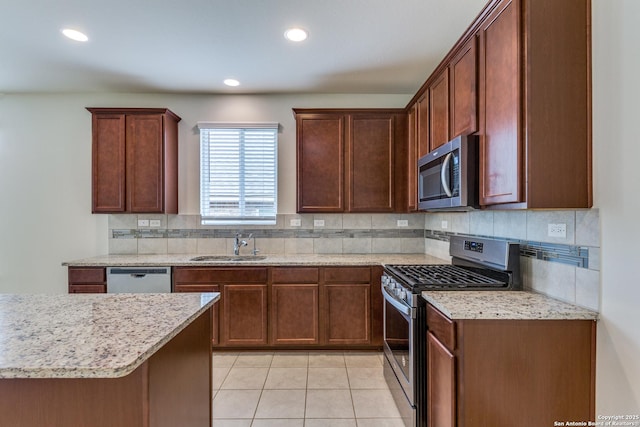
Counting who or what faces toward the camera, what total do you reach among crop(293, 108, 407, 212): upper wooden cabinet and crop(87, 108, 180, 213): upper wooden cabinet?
2

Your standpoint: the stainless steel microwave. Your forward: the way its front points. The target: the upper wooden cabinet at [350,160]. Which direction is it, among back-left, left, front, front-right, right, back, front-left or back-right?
right

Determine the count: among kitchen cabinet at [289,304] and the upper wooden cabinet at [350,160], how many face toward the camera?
2

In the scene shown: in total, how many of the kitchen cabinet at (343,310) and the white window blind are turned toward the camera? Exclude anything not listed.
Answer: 2
